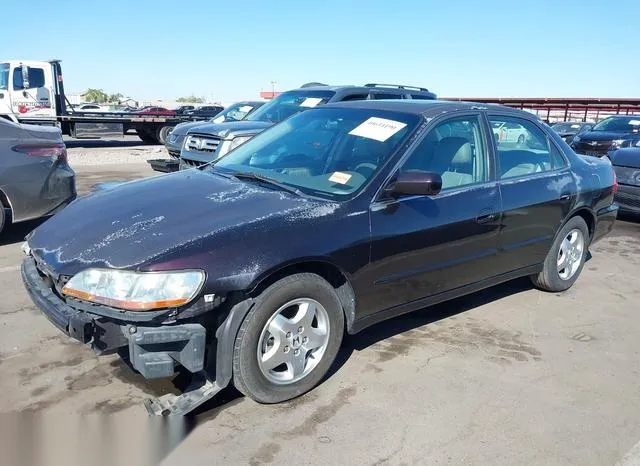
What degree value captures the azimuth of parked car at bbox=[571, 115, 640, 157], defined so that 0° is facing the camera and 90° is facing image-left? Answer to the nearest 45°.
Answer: approximately 45°

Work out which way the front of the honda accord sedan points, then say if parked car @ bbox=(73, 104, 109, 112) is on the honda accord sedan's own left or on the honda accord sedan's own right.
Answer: on the honda accord sedan's own right

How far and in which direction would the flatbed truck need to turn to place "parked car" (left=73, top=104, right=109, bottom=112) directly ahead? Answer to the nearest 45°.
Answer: approximately 90° to its right

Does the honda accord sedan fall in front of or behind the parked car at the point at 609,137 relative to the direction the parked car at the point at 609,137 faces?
in front

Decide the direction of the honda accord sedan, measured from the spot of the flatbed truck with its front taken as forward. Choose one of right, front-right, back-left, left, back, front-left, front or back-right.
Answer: left

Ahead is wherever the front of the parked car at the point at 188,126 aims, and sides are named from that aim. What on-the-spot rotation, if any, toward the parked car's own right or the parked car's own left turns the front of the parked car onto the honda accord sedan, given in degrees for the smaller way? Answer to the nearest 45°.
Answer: approximately 45° to the parked car's own left

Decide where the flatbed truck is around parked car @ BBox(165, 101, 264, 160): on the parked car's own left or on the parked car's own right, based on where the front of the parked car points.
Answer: on the parked car's own right

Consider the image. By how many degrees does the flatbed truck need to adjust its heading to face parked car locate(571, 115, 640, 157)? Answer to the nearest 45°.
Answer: approximately 135° to its left

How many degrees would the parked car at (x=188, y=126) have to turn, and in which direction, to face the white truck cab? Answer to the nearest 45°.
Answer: approximately 90° to its right

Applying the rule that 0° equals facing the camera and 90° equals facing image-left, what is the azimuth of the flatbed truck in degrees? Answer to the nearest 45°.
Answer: approximately 90°
